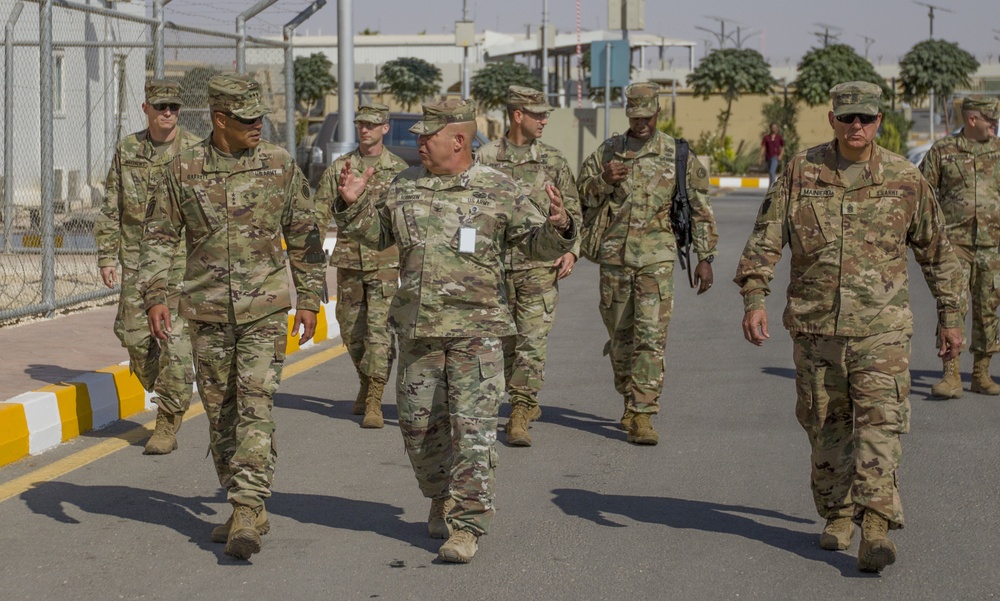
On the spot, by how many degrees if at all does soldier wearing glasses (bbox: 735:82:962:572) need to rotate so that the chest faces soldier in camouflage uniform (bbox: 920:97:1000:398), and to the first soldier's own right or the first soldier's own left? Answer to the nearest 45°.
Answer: approximately 180°

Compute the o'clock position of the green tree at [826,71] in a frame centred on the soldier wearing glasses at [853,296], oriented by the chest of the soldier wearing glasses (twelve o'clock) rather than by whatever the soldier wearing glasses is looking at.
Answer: The green tree is roughly at 6 o'clock from the soldier wearing glasses.

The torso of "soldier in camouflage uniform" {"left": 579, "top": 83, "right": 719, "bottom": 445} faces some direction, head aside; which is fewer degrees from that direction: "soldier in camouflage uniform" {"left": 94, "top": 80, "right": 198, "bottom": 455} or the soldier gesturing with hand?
the soldier gesturing with hand

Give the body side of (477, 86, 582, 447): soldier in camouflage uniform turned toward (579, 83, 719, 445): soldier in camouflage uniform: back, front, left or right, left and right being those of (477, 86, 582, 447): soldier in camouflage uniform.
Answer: left

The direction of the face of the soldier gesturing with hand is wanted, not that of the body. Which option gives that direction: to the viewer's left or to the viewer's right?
to the viewer's left

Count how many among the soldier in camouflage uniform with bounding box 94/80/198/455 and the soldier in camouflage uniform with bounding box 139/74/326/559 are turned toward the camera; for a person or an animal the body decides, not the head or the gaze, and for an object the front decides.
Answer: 2

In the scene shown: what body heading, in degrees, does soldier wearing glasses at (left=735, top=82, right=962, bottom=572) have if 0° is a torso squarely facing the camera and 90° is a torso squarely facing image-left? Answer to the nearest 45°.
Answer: approximately 0°

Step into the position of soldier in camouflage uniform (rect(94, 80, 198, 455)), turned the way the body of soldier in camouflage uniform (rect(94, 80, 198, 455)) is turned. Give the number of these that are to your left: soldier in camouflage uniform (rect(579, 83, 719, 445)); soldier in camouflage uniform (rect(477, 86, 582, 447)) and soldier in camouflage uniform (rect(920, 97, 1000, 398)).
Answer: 3

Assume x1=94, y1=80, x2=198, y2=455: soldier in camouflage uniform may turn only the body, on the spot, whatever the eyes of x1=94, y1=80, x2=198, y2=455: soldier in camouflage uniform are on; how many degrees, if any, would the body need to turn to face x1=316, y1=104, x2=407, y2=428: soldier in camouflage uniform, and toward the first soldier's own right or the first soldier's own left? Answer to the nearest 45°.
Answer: approximately 90° to the first soldier's own left

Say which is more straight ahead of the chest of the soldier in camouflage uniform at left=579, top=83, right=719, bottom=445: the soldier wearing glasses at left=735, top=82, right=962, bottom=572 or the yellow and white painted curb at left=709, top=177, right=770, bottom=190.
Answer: the soldier wearing glasses

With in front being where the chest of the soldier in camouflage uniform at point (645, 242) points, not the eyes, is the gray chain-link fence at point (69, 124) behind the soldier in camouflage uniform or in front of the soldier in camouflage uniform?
behind
